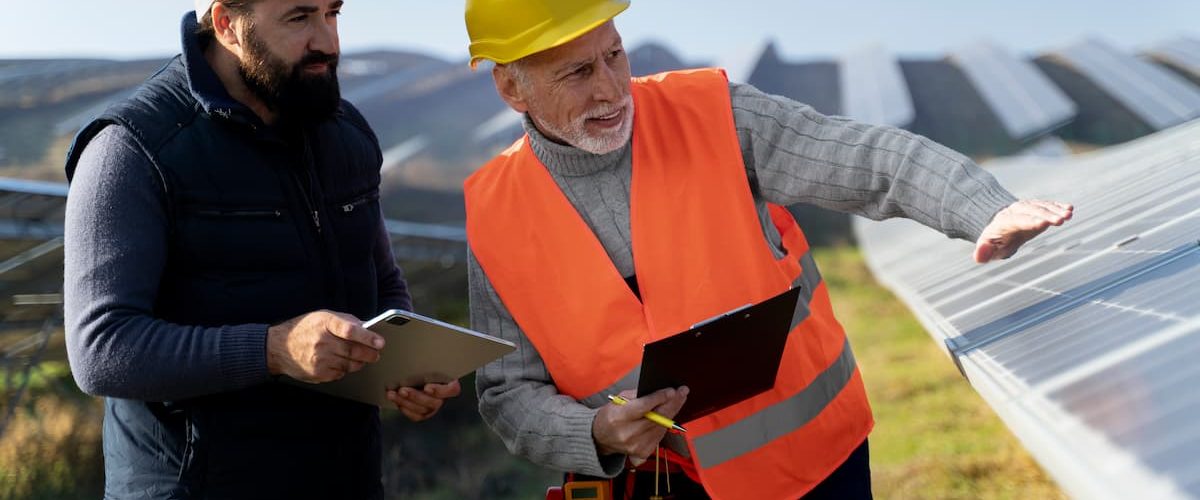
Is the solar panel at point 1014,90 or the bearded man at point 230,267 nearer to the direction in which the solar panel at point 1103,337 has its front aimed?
the bearded man

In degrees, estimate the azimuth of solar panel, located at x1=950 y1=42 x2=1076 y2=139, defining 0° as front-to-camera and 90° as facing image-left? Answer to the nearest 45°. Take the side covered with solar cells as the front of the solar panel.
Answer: approximately 45°

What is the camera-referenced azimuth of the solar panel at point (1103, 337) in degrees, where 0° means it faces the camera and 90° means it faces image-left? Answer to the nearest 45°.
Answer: approximately 45°

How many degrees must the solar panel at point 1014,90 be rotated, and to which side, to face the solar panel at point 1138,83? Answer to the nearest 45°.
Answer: approximately 135° to its left

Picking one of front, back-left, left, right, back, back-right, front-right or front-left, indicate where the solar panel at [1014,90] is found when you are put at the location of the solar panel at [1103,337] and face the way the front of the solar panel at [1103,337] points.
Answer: back-right

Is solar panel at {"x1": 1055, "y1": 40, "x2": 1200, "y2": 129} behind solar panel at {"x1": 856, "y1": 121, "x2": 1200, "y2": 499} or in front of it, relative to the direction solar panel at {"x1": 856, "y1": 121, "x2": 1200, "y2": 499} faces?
behind

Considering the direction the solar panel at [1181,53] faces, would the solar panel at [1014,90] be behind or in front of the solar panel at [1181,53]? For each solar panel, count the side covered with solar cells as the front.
in front

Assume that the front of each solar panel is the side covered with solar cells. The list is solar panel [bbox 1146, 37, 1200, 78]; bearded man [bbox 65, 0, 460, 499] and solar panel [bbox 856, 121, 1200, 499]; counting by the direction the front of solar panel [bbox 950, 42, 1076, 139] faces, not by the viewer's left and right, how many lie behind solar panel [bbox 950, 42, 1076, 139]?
1
